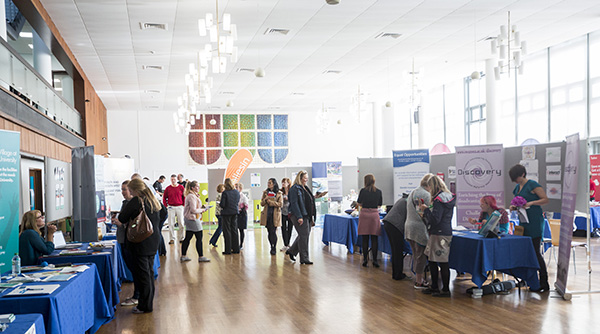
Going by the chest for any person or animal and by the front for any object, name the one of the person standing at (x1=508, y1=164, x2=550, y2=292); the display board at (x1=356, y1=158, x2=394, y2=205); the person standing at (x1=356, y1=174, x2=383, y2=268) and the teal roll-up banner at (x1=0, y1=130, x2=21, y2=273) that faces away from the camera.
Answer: the person standing at (x1=356, y1=174, x2=383, y2=268)

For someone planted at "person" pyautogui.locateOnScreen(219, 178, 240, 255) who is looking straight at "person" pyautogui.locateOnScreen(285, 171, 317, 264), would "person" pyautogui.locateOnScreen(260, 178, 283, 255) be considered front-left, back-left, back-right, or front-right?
front-left

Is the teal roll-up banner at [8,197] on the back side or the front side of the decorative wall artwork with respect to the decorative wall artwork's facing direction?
on the front side

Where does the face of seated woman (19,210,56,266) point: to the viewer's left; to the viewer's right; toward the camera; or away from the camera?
to the viewer's right

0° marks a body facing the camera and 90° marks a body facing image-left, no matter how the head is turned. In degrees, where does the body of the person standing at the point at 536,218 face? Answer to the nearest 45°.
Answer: approximately 90°

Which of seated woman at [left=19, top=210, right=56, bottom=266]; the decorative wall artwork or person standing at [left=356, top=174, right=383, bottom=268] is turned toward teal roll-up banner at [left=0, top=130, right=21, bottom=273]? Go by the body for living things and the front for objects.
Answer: the decorative wall artwork

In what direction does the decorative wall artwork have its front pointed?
toward the camera

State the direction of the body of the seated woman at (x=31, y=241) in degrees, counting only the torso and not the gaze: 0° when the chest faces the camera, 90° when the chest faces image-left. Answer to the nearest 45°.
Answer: approximately 270°

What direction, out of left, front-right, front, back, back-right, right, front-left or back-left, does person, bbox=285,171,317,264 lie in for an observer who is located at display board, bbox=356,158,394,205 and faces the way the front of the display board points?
front-right

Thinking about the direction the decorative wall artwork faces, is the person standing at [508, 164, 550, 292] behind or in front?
in front

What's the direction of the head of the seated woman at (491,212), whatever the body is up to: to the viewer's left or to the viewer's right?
to the viewer's left

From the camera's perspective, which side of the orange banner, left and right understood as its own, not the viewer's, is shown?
front

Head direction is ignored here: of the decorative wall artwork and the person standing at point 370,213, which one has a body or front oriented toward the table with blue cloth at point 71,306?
the decorative wall artwork

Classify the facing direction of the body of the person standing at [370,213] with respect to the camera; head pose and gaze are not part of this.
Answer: away from the camera

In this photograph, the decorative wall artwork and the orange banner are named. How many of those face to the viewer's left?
0

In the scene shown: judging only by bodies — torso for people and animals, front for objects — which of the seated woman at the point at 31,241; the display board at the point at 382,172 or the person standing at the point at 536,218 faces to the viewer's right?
the seated woman
